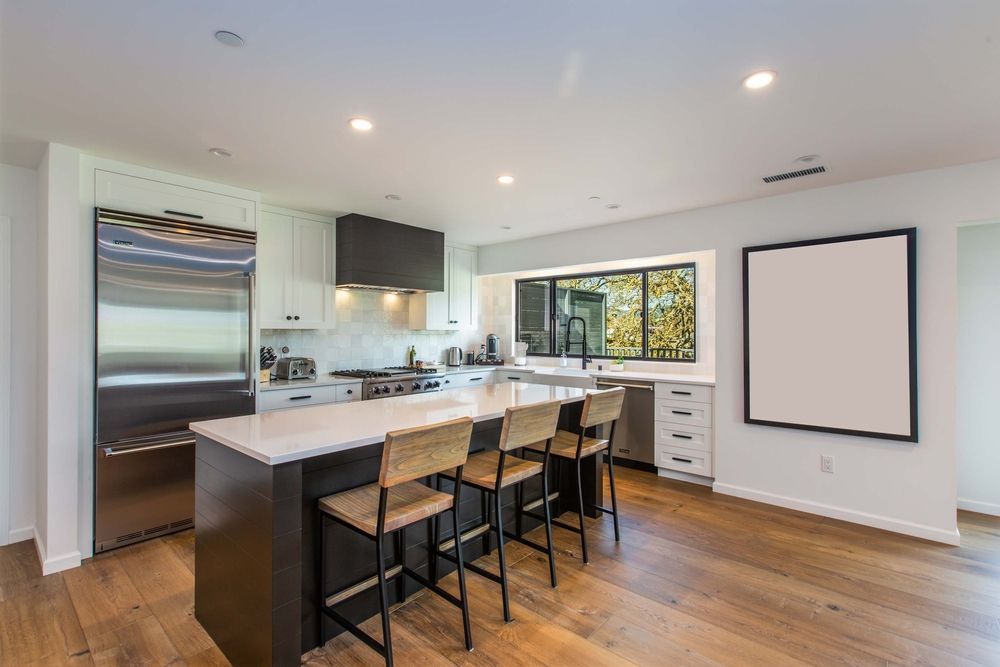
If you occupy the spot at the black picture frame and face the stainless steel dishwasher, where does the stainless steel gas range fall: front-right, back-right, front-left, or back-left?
front-left

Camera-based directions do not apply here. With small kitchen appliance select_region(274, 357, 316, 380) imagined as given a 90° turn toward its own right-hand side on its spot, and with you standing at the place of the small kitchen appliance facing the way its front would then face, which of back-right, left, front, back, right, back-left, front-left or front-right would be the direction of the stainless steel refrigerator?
front

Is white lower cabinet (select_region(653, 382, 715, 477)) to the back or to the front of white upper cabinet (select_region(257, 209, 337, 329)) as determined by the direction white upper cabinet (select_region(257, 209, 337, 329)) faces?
to the front

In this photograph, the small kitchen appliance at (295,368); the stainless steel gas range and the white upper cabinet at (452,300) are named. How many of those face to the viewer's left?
0

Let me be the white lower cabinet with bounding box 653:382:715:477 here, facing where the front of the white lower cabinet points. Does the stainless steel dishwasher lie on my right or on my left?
on my right

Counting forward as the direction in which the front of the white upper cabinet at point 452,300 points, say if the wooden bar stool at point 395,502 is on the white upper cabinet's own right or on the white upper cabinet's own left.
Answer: on the white upper cabinet's own right

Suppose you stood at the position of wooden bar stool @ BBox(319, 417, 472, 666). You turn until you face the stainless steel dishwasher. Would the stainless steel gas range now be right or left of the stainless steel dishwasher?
left

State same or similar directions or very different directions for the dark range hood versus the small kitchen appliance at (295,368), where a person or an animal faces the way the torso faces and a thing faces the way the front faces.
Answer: same or similar directions

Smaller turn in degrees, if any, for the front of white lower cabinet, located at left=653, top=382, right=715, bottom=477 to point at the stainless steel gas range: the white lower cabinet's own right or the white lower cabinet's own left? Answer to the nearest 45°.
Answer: approximately 45° to the white lower cabinet's own right

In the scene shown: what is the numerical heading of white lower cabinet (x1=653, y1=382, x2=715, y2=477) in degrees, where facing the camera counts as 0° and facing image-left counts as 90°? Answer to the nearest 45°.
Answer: approximately 45°

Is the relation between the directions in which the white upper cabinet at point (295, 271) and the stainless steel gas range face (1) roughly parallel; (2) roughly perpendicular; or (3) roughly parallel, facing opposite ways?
roughly parallel

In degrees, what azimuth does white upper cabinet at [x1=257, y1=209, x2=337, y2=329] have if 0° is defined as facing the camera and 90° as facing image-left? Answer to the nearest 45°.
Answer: approximately 315°

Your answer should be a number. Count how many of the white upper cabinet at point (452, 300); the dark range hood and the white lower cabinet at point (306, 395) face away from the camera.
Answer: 0

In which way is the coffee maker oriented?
toward the camera

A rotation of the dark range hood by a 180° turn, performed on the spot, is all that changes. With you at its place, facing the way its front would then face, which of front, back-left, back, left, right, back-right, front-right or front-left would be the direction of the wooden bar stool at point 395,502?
back-left

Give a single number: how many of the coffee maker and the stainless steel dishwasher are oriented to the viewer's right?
0

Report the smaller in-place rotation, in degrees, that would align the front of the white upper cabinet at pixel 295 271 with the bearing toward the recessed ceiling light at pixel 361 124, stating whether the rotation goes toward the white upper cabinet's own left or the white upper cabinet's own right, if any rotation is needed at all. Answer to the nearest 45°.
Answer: approximately 45° to the white upper cabinet's own right
